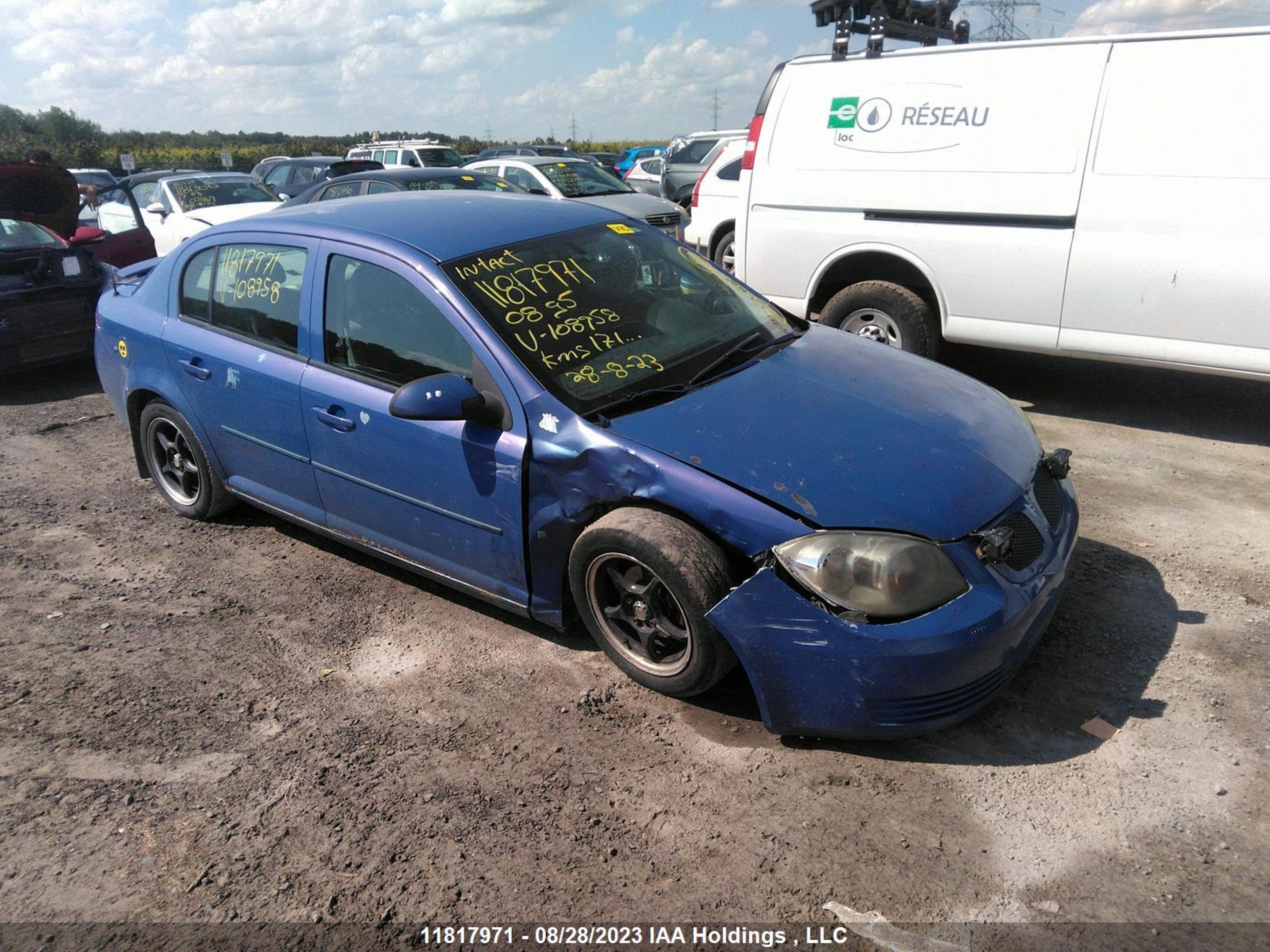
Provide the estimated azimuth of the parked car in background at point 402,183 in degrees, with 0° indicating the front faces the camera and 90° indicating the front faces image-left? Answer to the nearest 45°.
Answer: approximately 315°

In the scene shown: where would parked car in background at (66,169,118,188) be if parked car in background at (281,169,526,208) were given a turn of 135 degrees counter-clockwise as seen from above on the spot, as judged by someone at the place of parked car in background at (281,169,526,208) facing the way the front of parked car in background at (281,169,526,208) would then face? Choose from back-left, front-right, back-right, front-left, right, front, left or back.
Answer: front-left

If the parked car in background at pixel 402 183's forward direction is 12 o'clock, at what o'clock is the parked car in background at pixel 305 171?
the parked car in background at pixel 305 171 is roughly at 7 o'clock from the parked car in background at pixel 402 183.

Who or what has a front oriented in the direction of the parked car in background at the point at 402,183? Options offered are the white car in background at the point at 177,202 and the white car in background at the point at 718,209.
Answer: the white car in background at the point at 177,202

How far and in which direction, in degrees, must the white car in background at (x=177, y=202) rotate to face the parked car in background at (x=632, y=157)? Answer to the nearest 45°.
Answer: approximately 90° to its left

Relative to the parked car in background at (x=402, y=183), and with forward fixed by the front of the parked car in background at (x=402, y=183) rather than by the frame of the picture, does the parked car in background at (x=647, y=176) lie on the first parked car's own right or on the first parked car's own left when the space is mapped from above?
on the first parked car's own left

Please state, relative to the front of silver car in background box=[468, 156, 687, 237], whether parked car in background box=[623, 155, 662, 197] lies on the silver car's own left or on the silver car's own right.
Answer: on the silver car's own left

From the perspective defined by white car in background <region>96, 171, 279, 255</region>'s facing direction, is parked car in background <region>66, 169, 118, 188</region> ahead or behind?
behind
